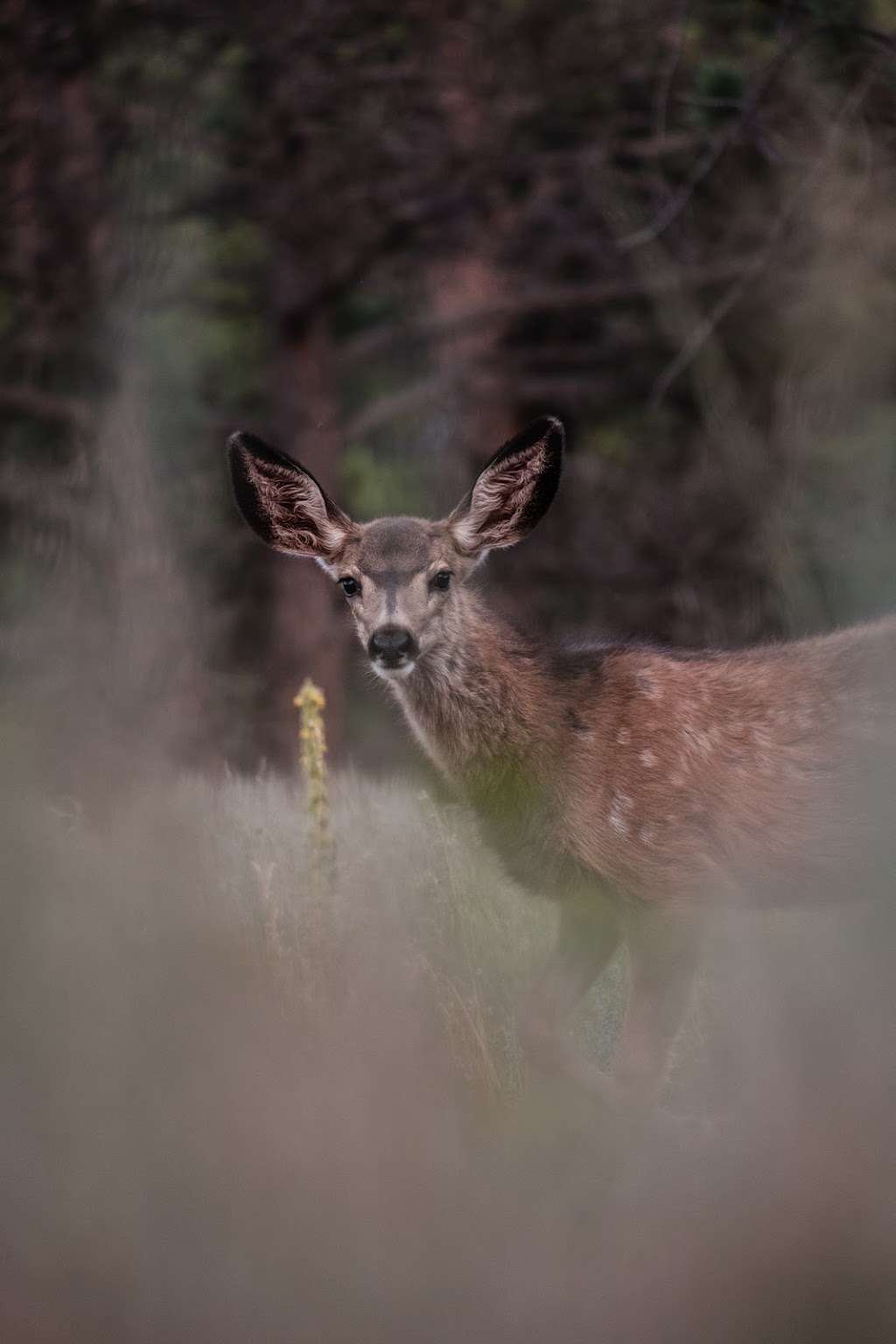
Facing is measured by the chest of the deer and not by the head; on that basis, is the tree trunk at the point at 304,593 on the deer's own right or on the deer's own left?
on the deer's own right

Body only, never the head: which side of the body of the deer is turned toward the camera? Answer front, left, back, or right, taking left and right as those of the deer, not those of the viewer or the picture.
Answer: left

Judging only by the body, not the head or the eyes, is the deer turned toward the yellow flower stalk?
yes

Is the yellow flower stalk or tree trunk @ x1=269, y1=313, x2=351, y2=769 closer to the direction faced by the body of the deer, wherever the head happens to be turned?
the yellow flower stalk
